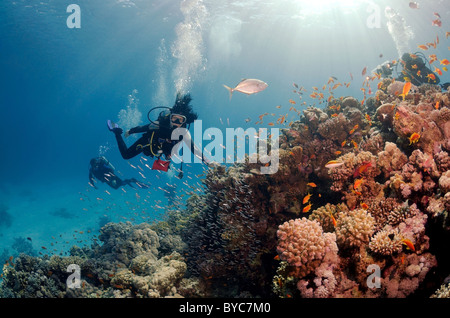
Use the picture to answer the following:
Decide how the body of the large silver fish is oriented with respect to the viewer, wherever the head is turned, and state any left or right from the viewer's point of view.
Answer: facing to the right of the viewer

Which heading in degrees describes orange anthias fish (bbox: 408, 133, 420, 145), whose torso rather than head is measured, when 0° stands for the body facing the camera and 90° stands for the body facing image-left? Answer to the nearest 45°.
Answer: approximately 270°

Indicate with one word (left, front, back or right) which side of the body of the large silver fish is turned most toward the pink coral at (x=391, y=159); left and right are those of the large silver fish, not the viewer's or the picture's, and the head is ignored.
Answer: front

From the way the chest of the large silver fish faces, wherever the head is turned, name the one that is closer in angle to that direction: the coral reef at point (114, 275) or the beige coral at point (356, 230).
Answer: the beige coral
